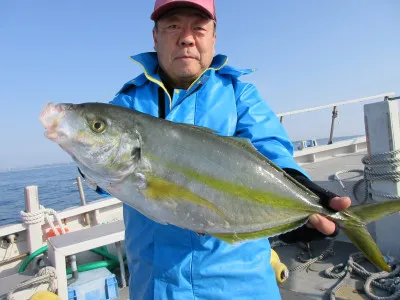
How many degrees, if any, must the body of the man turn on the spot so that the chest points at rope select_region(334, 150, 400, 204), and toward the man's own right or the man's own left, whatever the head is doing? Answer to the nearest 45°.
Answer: approximately 135° to the man's own left

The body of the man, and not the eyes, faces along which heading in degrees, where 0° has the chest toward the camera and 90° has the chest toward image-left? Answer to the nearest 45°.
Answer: approximately 0°

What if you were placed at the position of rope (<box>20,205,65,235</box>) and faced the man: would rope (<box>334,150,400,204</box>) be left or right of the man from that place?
left

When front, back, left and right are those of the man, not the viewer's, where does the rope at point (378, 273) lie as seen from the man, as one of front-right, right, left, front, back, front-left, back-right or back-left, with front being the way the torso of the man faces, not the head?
back-left

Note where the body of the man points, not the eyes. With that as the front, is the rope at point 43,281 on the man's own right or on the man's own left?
on the man's own right

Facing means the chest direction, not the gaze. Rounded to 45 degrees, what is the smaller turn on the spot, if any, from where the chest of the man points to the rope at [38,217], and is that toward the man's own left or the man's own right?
approximately 135° to the man's own right
